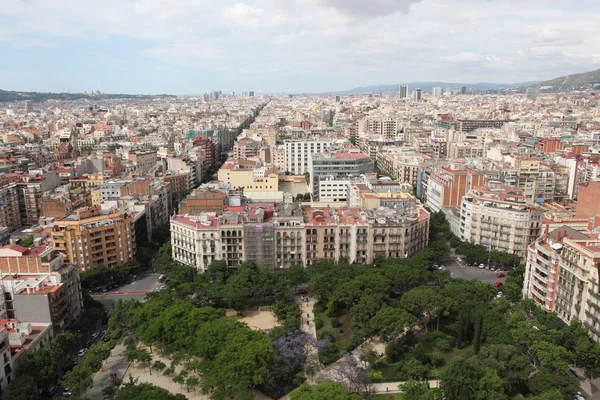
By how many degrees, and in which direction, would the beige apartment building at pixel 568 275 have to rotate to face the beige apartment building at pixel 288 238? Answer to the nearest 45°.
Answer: approximately 45° to its right

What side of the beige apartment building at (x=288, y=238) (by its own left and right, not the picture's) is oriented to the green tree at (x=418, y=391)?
front

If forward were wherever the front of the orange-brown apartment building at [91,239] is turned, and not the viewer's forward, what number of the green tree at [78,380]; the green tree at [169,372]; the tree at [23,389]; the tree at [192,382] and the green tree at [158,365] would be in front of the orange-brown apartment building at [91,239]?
5

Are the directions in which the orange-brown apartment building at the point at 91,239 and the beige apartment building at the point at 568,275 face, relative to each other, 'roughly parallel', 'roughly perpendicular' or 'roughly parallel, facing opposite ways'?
roughly perpendicular

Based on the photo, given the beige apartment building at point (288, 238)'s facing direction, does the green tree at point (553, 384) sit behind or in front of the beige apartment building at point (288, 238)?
in front

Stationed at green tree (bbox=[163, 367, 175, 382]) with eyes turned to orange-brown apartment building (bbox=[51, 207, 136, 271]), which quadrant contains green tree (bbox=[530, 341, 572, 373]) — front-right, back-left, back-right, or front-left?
back-right

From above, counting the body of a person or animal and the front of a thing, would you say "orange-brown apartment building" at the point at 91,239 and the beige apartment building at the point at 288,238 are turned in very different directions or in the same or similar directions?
same or similar directions

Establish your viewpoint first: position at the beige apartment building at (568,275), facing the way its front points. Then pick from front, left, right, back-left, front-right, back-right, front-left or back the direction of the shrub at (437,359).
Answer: front

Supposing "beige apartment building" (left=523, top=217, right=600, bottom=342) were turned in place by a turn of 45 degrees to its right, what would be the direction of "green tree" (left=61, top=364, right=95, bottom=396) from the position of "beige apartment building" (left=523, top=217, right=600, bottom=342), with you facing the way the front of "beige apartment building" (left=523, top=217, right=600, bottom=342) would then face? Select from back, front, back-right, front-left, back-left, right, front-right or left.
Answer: front-left

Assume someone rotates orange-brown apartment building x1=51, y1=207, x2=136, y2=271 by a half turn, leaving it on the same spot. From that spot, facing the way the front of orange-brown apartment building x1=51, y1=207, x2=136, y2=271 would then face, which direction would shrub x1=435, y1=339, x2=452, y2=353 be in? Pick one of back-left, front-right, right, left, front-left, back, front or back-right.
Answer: back-right

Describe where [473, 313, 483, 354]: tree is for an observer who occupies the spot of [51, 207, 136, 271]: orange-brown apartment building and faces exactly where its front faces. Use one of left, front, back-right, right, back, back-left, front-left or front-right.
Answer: front-left

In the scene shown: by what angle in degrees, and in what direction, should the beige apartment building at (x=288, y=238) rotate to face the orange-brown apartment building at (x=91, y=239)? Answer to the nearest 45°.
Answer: approximately 90° to its right

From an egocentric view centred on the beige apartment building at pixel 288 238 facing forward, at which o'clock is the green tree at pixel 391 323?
The green tree is roughly at 11 o'clock from the beige apartment building.

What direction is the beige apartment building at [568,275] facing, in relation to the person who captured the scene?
facing the viewer and to the left of the viewer

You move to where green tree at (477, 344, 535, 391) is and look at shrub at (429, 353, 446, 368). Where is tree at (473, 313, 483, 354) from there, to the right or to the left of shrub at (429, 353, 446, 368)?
right

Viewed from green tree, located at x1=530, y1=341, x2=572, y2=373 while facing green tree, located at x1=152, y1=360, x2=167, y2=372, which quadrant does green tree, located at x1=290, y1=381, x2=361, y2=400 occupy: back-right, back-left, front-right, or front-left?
front-left

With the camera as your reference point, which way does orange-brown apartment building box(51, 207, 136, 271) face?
facing the viewer

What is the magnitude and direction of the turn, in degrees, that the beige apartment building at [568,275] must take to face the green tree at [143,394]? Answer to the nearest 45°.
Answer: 0° — it already faces it
